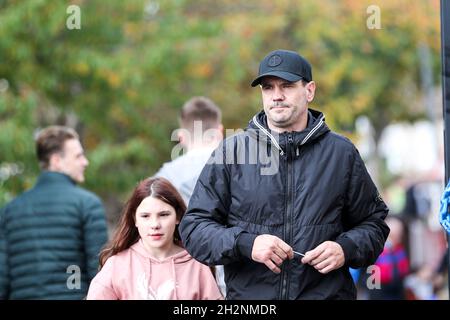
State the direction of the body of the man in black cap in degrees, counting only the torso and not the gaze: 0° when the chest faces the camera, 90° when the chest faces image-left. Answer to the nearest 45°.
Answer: approximately 0°

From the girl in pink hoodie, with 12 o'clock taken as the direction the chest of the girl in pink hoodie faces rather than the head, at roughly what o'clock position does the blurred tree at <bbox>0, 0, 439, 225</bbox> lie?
The blurred tree is roughly at 6 o'clock from the girl in pink hoodie.

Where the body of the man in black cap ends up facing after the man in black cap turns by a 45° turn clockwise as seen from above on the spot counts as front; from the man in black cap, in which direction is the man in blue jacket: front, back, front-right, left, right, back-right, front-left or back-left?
right

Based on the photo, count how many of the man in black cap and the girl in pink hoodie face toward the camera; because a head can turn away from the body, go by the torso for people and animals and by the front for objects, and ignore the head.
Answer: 2

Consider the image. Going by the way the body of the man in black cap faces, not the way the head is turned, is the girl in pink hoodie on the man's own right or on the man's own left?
on the man's own right

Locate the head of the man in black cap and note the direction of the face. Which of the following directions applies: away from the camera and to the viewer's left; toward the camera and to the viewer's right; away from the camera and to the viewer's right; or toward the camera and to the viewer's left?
toward the camera and to the viewer's left

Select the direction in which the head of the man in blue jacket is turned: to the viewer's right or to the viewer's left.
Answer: to the viewer's right
